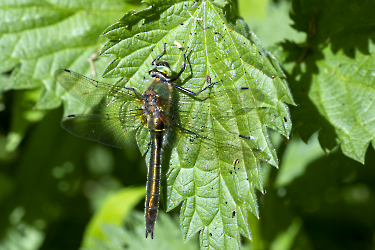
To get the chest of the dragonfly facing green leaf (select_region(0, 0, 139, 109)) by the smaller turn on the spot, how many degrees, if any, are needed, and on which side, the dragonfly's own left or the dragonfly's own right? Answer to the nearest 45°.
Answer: approximately 45° to the dragonfly's own left

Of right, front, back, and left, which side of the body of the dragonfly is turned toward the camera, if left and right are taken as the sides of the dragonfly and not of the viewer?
back

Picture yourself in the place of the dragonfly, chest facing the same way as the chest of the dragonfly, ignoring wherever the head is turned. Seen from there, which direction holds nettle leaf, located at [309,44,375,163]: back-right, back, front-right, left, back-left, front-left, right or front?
right

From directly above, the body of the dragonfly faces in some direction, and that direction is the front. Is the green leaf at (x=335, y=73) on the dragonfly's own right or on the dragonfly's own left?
on the dragonfly's own right
